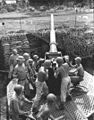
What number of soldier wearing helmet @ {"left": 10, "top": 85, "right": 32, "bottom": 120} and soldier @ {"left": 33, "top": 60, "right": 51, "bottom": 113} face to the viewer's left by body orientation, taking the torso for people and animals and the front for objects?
0

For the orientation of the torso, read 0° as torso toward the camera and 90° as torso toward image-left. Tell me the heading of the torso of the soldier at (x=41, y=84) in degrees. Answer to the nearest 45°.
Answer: approximately 225°

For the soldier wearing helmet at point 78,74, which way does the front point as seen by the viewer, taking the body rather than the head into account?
to the viewer's left

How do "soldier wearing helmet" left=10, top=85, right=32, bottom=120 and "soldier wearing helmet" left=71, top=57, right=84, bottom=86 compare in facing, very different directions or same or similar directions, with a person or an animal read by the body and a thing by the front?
very different directions

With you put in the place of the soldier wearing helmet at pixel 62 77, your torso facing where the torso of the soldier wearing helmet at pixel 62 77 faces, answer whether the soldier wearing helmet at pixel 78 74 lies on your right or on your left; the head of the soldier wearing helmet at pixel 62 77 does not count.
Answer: on your right

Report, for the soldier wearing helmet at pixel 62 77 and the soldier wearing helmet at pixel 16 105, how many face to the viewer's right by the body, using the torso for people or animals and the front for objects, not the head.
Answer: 1

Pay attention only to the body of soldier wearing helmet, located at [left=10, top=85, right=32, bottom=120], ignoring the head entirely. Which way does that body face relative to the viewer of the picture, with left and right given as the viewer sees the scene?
facing to the right of the viewer

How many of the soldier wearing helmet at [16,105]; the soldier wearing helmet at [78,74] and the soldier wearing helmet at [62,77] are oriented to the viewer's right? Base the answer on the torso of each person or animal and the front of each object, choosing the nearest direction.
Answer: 1

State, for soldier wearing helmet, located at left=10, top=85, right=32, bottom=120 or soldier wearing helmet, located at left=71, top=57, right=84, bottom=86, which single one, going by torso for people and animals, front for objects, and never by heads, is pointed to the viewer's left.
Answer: soldier wearing helmet, located at left=71, top=57, right=84, bottom=86

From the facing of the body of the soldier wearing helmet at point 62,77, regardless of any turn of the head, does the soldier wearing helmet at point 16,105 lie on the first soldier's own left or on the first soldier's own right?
on the first soldier's own left

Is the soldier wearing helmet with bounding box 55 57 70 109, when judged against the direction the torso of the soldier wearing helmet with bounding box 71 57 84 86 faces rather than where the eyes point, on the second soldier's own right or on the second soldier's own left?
on the second soldier's own left

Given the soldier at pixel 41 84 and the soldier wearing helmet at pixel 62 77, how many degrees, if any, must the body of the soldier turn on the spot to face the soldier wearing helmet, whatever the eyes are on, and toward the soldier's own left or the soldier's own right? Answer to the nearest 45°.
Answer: approximately 45° to the soldier's own right

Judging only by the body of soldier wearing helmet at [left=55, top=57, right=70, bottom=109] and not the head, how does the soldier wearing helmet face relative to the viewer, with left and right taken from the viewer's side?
facing away from the viewer and to the left of the viewer

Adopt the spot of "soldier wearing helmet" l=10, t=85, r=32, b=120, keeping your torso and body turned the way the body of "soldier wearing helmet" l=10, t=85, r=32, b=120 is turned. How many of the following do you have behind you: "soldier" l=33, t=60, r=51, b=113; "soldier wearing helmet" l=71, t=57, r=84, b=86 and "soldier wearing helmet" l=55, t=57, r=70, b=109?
0

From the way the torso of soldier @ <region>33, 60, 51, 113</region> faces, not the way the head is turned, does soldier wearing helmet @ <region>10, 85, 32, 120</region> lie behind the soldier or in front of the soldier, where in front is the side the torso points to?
behind

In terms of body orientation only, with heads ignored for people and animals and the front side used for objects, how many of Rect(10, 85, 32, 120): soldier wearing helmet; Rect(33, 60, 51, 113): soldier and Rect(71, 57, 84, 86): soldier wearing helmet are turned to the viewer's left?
1
